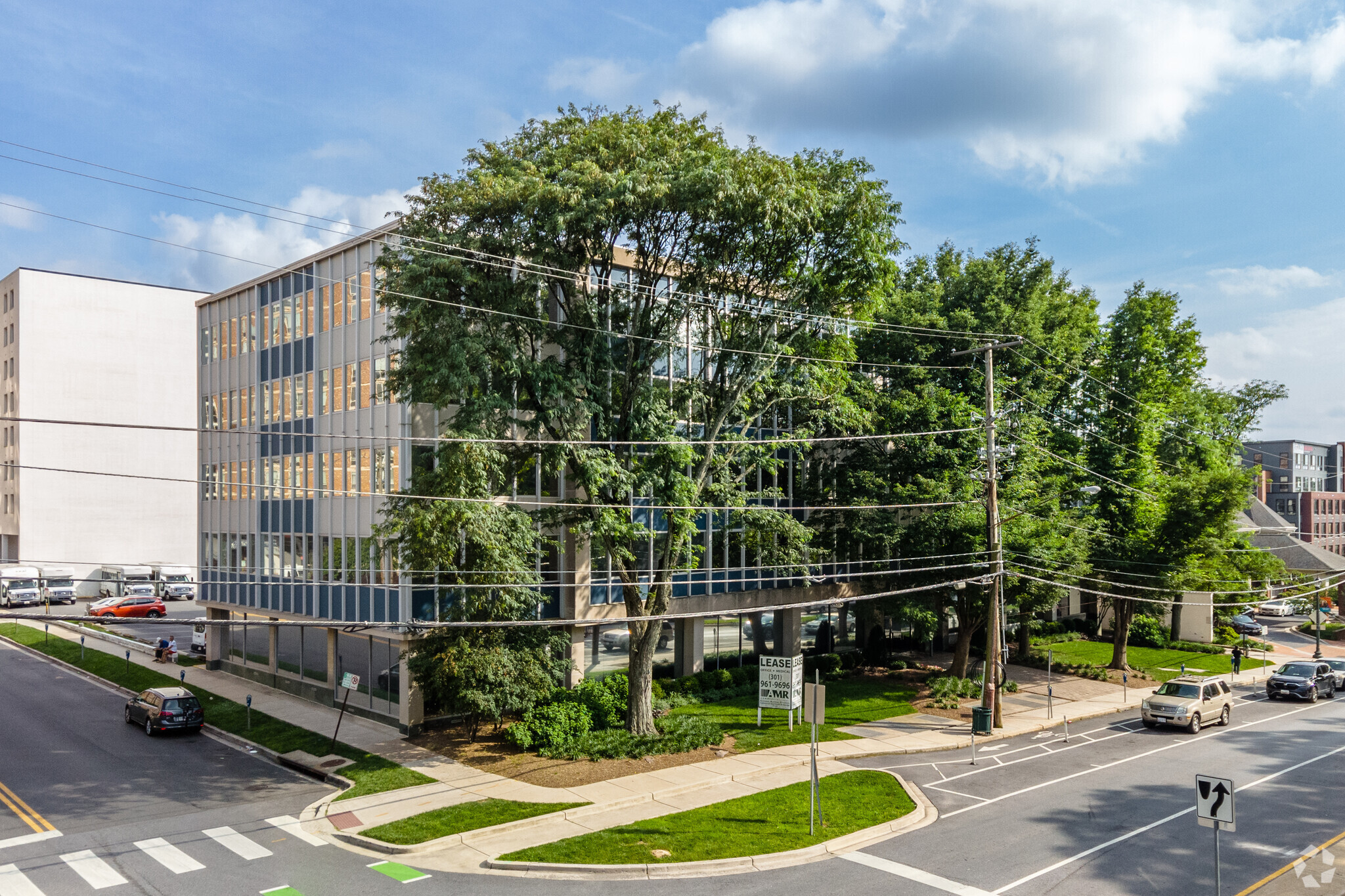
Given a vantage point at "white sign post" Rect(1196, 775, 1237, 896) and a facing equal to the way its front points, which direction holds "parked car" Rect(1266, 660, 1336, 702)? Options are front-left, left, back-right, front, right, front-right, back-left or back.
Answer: back

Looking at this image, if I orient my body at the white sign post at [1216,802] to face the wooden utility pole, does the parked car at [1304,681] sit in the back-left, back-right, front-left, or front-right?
front-right

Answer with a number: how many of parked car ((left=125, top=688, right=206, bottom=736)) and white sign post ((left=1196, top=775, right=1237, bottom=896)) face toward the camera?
1

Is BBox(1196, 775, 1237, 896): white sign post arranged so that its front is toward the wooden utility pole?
no

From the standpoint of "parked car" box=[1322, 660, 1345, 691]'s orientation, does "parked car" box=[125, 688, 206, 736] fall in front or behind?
in front

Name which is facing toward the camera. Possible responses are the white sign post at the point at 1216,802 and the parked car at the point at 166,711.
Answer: the white sign post

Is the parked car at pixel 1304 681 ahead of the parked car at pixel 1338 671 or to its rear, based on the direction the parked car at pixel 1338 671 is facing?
ahead

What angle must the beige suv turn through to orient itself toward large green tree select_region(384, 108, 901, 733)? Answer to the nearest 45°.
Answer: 0° — it already faces it

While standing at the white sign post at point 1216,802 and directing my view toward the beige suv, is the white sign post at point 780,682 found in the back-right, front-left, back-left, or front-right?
front-left

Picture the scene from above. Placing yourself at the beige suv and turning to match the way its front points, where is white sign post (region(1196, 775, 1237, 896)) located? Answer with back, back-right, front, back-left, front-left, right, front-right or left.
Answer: front-left

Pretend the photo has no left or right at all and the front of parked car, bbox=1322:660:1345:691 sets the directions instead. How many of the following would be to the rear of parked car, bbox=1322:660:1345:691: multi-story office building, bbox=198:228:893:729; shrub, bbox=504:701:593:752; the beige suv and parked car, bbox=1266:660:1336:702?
0

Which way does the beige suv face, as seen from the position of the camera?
facing the viewer and to the left of the viewer

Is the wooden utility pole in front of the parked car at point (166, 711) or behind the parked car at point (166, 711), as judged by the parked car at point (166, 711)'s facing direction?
behind

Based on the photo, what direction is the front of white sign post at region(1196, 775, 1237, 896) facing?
toward the camera

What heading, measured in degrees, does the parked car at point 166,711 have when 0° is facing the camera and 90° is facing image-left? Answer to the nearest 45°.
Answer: approximately 135°

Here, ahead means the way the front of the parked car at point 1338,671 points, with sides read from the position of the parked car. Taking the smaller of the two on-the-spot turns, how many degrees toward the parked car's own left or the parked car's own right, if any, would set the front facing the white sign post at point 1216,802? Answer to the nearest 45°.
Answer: approximately 45° to the parked car's own left

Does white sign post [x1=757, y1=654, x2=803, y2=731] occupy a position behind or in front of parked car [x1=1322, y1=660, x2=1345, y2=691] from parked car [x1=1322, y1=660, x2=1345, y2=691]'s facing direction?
in front
